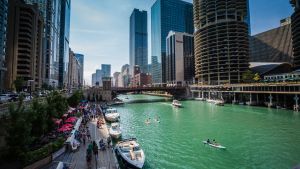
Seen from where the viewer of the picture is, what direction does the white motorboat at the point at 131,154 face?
facing the viewer and to the right of the viewer

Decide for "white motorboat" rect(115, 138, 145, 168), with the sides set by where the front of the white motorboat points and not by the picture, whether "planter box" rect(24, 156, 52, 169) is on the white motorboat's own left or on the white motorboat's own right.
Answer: on the white motorboat's own right

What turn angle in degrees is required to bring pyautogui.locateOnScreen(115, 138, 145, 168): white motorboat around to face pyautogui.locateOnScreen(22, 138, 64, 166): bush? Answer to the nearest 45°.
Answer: approximately 135° to its right
